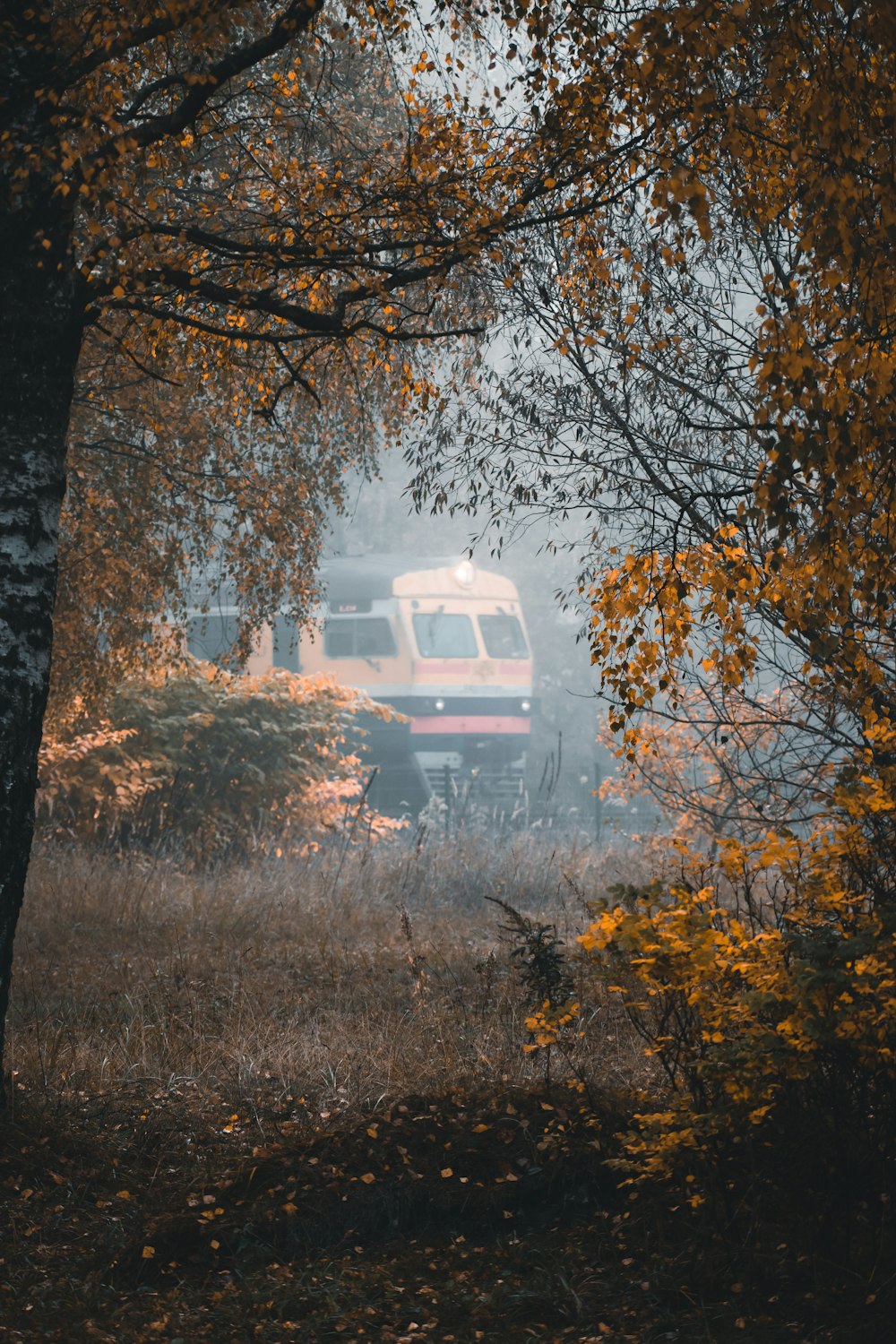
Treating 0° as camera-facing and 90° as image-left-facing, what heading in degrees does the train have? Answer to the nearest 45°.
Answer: approximately 315°

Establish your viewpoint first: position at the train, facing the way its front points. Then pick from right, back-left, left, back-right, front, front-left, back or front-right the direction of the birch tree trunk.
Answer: front-right

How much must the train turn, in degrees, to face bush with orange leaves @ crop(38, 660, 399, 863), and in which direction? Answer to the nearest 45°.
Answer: approximately 45° to its right
